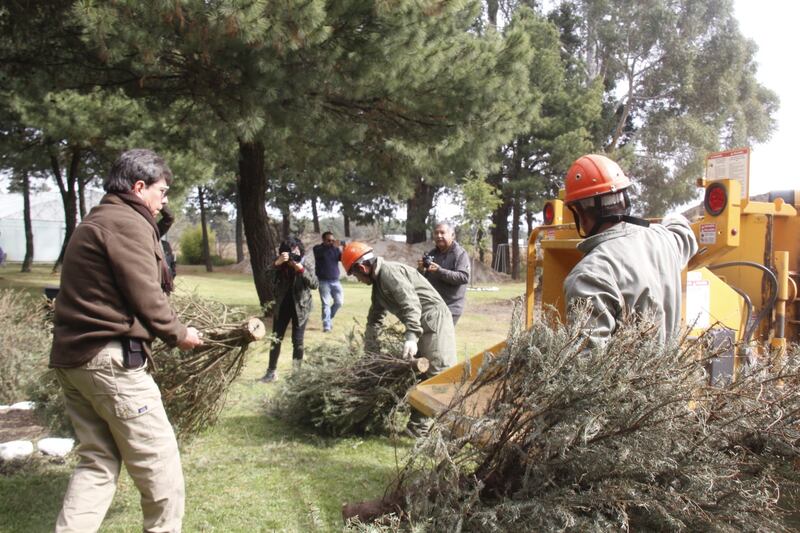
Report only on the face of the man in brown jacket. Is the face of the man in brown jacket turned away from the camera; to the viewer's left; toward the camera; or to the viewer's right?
to the viewer's right

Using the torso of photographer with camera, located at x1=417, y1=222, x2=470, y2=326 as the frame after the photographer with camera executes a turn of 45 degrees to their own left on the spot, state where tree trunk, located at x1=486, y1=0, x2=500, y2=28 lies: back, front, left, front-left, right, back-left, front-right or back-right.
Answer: back

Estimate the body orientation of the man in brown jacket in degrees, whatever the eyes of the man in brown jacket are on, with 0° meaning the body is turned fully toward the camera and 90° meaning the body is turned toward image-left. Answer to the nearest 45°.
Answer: approximately 225°

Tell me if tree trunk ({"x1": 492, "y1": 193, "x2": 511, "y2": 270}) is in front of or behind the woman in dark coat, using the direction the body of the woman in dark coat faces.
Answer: behind

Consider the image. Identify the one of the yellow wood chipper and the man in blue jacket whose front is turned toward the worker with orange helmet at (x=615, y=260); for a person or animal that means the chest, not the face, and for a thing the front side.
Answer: the man in blue jacket

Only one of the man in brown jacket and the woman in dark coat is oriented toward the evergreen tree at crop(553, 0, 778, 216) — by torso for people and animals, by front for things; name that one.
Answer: the man in brown jacket

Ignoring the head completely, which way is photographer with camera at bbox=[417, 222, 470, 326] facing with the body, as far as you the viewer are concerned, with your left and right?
facing the viewer and to the left of the viewer

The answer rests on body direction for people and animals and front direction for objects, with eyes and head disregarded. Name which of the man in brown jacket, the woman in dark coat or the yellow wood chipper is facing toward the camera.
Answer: the woman in dark coat

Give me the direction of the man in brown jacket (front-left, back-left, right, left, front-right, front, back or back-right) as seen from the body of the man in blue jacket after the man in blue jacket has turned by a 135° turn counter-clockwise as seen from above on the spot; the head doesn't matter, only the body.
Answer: back-right

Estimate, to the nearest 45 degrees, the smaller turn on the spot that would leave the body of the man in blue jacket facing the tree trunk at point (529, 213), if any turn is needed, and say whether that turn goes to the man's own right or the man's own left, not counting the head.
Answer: approximately 135° to the man's own left

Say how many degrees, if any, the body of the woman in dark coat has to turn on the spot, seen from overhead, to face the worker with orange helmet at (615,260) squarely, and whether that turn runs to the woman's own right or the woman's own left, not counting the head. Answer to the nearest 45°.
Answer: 0° — they already face them

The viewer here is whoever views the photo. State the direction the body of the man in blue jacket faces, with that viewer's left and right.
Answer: facing the viewer

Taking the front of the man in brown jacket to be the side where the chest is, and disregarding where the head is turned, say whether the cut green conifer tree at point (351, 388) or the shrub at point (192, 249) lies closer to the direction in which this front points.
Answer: the cut green conifer tree
